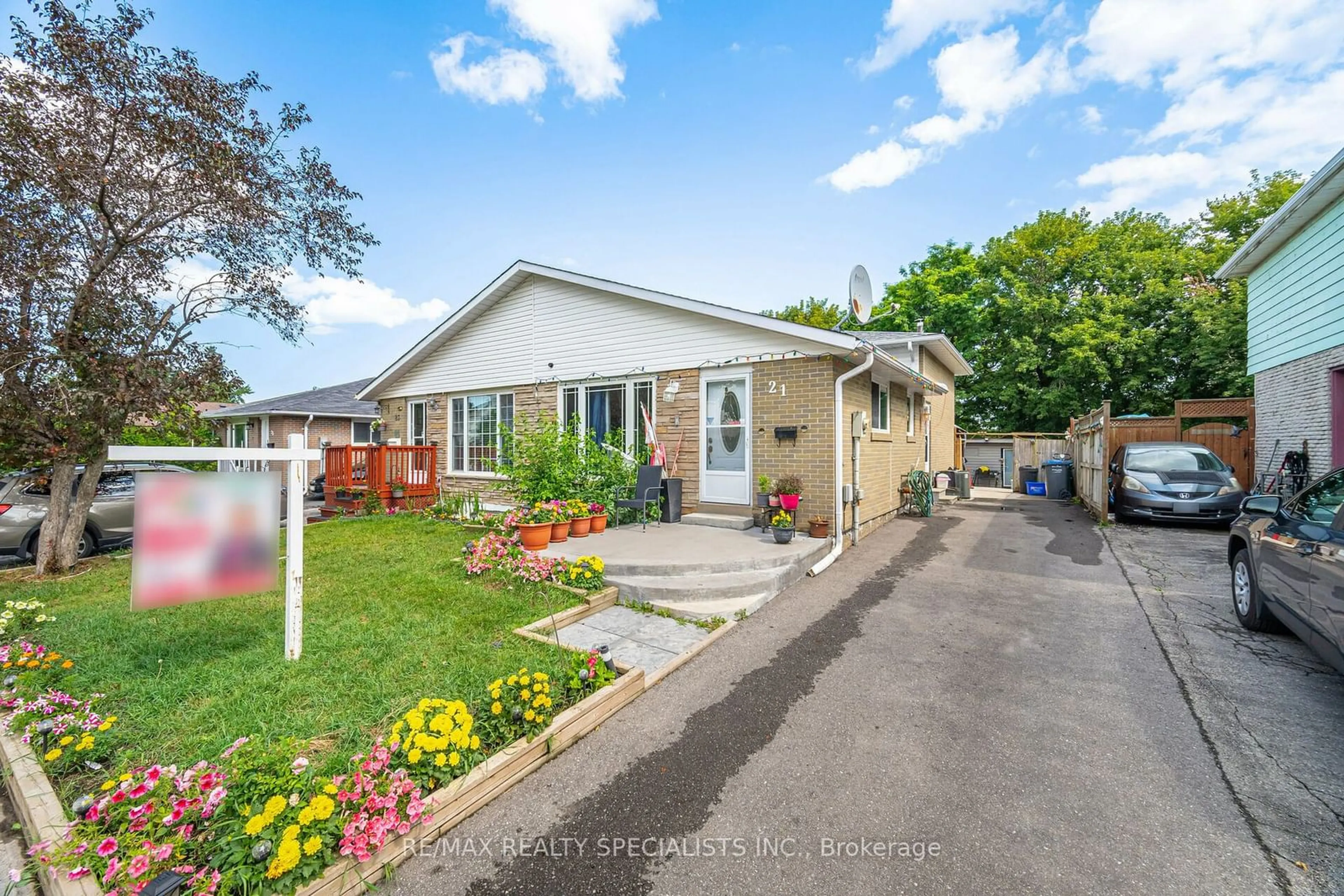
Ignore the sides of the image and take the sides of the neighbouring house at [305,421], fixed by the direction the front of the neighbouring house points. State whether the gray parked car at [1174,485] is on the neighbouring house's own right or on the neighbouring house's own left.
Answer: on the neighbouring house's own left

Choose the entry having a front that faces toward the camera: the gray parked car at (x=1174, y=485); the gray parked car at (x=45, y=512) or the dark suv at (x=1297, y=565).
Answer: the gray parked car at (x=1174, y=485)

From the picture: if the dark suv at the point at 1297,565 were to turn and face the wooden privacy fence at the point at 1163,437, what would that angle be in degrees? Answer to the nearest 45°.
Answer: approximately 45° to its right

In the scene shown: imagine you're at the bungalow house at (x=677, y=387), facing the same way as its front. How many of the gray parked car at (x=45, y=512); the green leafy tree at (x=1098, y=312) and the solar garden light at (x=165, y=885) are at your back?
1

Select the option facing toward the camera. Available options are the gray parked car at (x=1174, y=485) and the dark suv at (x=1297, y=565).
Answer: the gray parked car

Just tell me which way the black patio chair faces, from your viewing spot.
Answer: facing the viewer and to the left of the viewer

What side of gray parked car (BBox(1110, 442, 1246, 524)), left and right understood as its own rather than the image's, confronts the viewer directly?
front

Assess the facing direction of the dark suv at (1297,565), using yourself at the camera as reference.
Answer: facing away from the viewer and to the left of the viewer

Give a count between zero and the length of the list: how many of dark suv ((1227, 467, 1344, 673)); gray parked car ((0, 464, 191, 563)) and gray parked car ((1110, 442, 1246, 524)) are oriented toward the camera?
1

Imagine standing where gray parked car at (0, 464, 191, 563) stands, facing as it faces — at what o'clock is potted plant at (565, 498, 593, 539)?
The potted plant is roughly at 3 o'clock from the gray parked car.

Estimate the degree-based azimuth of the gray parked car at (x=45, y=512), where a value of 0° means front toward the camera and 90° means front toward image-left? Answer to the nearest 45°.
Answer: approximately 225°

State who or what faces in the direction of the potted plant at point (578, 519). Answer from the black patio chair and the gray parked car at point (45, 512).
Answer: the black patio chair

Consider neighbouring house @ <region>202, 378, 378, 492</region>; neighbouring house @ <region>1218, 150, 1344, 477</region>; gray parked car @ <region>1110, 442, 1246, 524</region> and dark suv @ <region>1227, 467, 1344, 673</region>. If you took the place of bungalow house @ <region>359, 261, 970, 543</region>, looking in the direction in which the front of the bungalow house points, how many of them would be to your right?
1

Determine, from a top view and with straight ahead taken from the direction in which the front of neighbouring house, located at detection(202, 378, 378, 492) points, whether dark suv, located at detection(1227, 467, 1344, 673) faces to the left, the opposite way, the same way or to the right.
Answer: the opposite way
